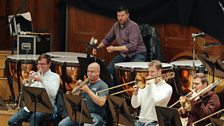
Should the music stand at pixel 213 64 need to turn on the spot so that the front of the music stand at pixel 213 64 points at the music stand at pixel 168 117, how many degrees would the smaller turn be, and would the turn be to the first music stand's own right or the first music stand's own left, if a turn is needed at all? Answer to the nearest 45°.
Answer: approximately 180°

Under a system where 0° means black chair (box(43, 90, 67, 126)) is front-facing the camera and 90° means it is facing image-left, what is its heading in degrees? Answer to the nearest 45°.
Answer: approximately 45°

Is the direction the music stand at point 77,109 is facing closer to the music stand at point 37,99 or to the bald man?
the bald man

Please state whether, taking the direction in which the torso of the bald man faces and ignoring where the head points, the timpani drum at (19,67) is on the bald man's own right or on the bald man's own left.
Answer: on the bald man's own right

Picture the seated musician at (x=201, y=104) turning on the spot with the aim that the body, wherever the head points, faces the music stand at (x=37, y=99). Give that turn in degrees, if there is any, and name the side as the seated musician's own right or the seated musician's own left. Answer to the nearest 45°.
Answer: approximately 45° to the seated musician's own right

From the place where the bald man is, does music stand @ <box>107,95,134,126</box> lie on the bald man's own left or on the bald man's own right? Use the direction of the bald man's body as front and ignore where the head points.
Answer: on the bald man's own left

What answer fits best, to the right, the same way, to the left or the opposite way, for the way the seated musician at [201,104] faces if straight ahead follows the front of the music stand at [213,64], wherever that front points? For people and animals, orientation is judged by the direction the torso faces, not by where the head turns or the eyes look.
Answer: the opposite way

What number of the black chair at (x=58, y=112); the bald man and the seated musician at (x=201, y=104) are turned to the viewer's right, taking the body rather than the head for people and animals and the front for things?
0

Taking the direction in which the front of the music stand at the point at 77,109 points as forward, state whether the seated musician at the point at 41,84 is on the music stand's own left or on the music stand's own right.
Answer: on the music stand's own left

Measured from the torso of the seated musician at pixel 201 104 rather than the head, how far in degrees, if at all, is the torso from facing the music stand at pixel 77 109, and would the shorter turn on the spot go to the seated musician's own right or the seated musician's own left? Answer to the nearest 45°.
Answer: approximately 45° to the seated musician's own right

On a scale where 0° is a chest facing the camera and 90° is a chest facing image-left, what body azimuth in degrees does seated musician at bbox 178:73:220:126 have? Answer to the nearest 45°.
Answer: approximately 45°

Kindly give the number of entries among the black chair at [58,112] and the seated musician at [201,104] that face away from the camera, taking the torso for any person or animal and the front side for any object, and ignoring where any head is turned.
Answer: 0

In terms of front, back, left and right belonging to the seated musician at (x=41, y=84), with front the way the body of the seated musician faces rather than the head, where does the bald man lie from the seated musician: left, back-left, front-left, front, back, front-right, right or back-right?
left
